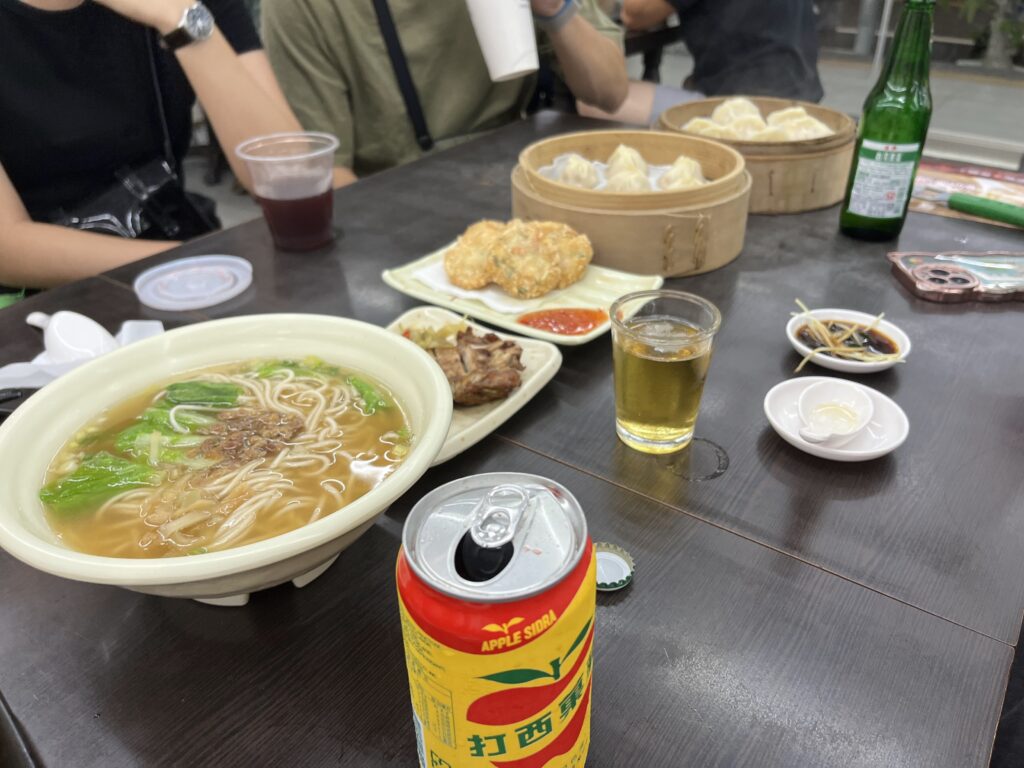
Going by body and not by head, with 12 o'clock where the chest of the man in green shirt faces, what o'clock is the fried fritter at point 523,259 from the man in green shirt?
The fried fritter is roughly at 1 o'clock from the man in green shirt.

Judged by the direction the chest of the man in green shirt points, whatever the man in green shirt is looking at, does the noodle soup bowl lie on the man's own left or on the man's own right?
on the man's own right

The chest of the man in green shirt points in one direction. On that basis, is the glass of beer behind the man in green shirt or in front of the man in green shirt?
in front

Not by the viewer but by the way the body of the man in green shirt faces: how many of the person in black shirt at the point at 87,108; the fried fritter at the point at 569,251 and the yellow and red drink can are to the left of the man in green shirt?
0

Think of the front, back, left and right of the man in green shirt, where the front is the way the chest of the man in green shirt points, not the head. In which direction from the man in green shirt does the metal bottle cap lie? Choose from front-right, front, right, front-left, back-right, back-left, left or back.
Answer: front-right

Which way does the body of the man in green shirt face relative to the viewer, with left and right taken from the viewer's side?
facing the viewer and to the right of the viewer

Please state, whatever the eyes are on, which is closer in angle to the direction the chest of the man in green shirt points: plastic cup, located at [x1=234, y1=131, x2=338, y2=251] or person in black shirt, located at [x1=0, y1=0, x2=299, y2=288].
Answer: the plastic cup

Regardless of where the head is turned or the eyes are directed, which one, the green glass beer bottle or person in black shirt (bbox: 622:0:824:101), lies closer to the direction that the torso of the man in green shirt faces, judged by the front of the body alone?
the green glass beer bottle

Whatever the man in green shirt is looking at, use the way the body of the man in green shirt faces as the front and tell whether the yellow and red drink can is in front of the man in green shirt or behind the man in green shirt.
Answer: in front

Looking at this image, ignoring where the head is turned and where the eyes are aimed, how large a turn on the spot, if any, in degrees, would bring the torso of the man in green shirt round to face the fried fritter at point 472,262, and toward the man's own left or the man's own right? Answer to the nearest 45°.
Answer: approximately 45° to the man's own right

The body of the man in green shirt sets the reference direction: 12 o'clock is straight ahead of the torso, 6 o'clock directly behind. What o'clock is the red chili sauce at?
The red chili sauce is roughly at 1 o'clock from the man in green shirt.

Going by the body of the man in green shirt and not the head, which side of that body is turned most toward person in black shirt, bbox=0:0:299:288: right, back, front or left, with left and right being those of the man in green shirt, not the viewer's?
right

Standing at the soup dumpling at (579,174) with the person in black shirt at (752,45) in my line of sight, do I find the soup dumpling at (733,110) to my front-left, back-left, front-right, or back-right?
front-right

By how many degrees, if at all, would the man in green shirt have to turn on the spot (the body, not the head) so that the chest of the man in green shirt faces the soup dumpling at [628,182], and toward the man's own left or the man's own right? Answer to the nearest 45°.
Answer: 0° — they already face it

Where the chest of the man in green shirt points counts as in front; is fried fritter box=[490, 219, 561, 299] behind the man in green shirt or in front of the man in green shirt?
in front
